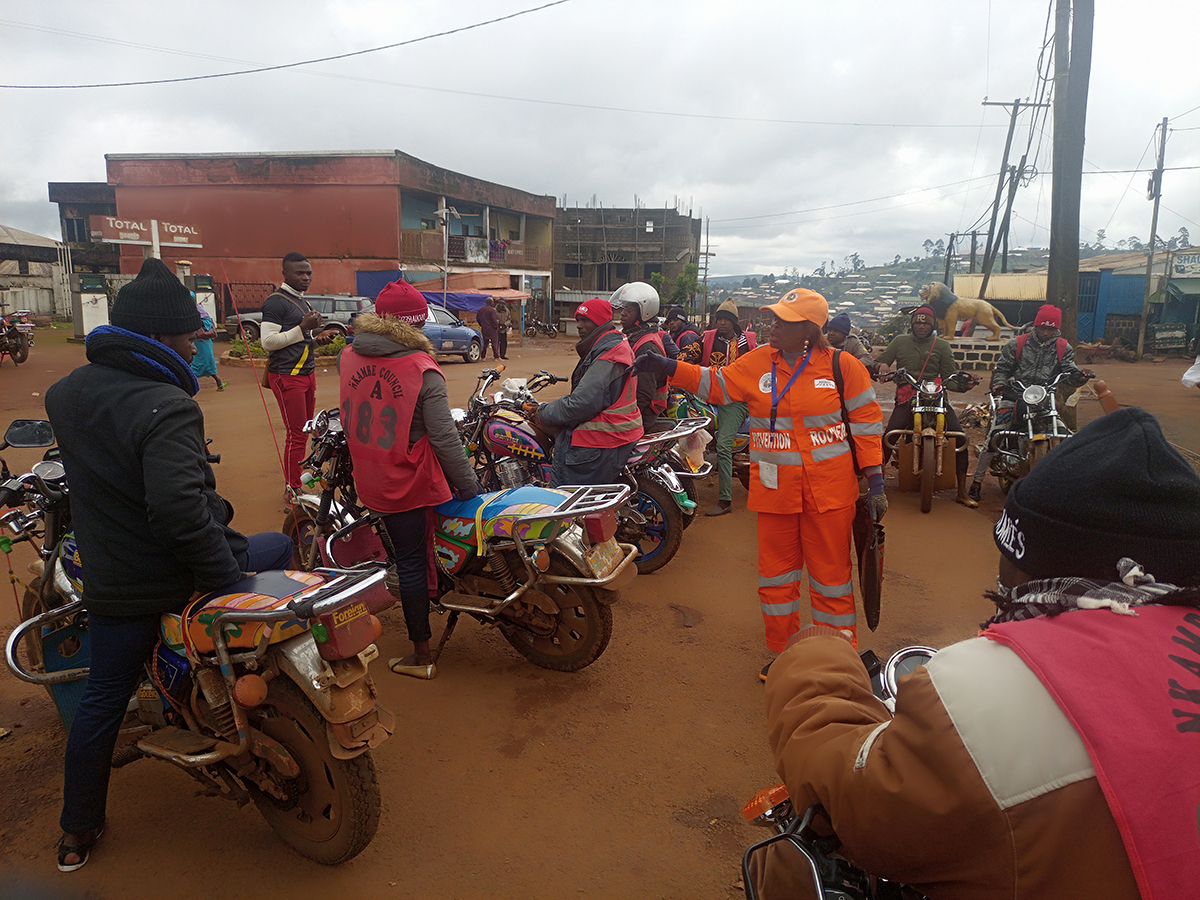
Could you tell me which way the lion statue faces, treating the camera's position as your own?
facing to the left of the viewer

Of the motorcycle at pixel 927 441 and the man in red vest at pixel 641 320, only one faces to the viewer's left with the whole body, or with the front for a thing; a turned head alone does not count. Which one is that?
the man in red vest

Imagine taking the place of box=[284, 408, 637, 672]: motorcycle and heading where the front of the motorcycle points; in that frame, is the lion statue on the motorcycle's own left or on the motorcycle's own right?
on the motorcycle's own right

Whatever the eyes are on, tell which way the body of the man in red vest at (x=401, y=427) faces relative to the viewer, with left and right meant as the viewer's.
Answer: facing away from the viewer and to the right of the viewer

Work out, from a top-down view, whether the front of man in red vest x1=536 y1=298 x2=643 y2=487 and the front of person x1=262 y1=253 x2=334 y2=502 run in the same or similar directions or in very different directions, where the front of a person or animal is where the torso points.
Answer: very different directions

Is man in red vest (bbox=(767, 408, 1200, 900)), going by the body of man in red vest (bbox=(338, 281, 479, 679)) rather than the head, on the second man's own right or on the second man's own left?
on the second man's own right

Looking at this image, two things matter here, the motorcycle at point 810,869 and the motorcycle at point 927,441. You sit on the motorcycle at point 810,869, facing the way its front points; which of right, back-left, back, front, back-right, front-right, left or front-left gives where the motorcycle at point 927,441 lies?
front-right

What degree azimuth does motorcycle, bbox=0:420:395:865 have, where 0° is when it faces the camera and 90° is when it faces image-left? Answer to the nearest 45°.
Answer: approximately 135°

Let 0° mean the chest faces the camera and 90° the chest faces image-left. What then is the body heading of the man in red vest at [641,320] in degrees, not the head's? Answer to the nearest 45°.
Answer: approximately 90°

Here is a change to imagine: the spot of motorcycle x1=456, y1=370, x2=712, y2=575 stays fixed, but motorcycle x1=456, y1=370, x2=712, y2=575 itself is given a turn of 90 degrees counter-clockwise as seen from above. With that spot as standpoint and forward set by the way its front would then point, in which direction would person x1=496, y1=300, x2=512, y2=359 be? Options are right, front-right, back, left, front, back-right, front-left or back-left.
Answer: back-right

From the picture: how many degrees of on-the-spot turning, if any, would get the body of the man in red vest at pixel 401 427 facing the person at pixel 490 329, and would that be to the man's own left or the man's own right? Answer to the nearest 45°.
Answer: approximately 45° to the man's own left

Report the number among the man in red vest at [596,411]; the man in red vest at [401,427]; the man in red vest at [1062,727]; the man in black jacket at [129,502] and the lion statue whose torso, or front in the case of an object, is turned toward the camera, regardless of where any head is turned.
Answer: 0

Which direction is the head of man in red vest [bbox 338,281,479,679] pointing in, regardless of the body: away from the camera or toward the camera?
away from the camera

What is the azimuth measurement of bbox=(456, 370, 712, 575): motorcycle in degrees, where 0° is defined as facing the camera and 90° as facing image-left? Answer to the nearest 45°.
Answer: approximately 135°

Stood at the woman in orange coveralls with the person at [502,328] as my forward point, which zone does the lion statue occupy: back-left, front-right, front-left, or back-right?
front-right

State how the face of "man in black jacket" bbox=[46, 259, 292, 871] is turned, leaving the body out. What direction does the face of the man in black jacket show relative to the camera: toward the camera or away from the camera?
away from the camera

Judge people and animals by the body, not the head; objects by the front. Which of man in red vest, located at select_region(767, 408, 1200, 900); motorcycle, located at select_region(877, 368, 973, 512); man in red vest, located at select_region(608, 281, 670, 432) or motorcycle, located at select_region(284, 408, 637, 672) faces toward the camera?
motorcycle, located at select_region(877, 368, 973, 512)

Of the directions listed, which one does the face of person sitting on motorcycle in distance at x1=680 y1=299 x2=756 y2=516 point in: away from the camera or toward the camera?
toward the camera

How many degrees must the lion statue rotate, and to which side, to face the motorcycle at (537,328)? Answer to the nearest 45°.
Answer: approximately 45° to its right

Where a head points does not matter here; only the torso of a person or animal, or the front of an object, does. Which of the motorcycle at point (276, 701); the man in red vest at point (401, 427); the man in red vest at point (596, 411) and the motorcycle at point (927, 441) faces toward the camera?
the motorcycle at point (927, 441)

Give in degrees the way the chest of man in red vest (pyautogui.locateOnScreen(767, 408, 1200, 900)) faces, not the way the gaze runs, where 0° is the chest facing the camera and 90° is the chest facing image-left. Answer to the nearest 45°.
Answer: approximately 135°

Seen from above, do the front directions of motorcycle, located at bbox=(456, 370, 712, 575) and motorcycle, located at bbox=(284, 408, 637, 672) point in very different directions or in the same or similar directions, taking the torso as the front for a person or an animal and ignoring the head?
same or similar directions
